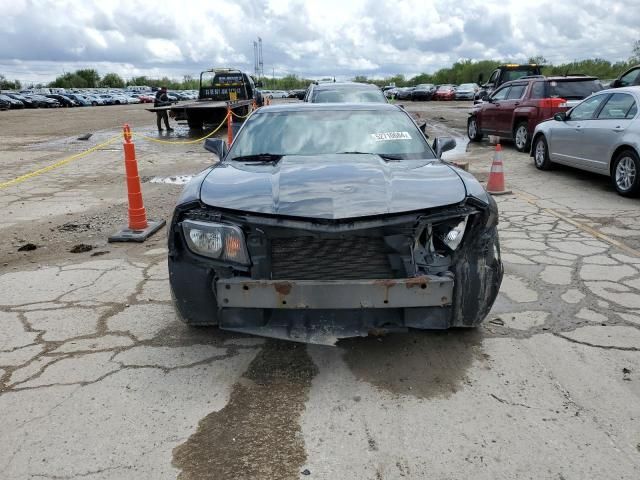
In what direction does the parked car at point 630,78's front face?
to the viewer's left

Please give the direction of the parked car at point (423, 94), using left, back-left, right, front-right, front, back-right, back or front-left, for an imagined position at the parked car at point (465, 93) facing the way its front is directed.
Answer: right

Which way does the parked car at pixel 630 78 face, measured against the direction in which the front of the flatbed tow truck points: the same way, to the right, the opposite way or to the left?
to the left

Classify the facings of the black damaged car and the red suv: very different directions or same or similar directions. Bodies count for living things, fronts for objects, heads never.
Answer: very different directions

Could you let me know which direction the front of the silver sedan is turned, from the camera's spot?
facing away from the viewer and to the left of the viewer

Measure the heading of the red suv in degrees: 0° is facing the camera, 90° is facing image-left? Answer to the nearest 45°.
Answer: approximately 135°

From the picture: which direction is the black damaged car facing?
toward the camera

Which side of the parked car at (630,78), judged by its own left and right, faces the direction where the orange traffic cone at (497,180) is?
left

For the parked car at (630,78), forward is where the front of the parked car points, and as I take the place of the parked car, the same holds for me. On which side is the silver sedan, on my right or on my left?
on my left

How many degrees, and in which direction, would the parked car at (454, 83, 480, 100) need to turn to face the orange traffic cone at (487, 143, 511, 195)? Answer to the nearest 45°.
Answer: approximately 45° to its left

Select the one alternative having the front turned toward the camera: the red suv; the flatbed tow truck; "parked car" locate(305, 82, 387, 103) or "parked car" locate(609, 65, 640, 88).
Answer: "parked car" locate(305, 82, 387, 103)

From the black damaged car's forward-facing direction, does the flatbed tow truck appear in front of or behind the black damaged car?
behind

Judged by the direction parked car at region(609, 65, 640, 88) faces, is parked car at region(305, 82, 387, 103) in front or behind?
in front

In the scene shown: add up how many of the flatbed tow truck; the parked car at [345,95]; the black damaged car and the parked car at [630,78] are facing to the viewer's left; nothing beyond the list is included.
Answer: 1

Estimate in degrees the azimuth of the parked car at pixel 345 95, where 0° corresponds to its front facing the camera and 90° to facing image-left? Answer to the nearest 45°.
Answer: approximately 0°
